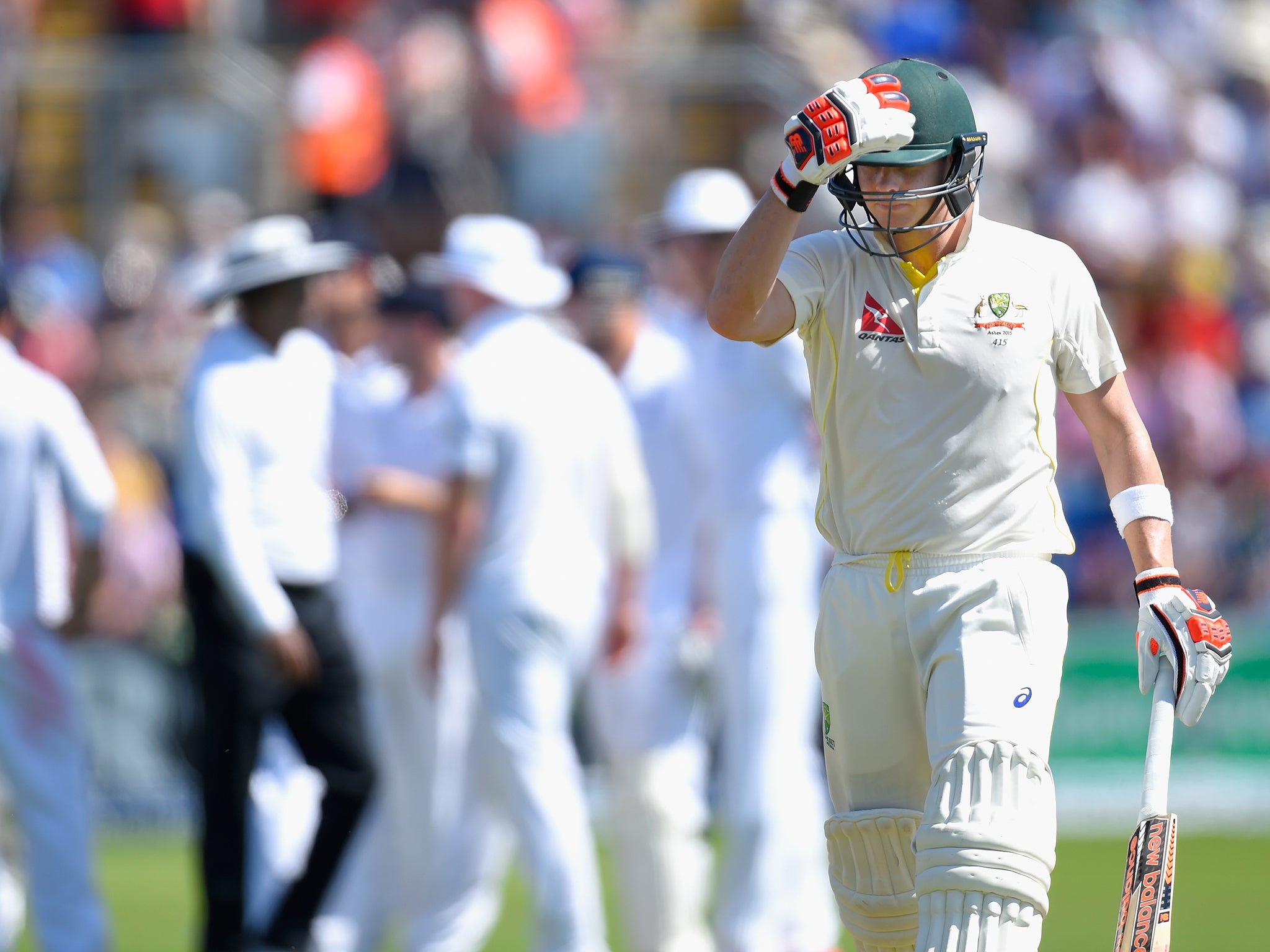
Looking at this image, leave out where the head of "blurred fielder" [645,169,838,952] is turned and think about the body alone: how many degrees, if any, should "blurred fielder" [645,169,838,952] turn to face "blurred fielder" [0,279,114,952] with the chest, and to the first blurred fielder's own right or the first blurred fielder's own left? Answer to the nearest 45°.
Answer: approximately 45° to the first blurred fielder's own right

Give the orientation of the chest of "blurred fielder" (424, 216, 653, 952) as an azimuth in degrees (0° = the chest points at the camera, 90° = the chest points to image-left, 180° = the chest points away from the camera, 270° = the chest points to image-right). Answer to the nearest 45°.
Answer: approximately 135°

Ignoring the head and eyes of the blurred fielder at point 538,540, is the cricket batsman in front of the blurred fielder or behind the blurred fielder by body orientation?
behind

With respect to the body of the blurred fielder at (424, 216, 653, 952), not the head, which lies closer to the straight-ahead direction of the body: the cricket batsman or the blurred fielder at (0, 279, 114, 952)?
the blurred fielder

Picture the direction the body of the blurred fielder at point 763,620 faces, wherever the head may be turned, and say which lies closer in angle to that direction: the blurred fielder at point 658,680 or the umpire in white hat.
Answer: the umpire in white hat

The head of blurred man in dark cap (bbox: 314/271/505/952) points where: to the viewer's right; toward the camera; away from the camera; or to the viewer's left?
toward the camera

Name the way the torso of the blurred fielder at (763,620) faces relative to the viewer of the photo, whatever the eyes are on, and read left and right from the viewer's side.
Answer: facing the viewer and to the left of the viewer

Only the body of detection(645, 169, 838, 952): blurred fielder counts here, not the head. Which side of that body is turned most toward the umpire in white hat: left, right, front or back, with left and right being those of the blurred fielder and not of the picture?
front

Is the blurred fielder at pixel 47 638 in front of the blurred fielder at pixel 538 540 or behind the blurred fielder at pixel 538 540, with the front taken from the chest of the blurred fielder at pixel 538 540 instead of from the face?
in front

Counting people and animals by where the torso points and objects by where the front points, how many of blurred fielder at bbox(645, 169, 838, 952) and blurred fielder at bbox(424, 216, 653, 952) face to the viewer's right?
0

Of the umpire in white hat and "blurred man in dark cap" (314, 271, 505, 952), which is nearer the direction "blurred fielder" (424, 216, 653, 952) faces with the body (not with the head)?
the blurred man in dark cap

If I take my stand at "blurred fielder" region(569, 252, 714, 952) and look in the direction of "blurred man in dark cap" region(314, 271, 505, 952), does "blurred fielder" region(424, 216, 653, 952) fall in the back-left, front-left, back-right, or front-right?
front-left

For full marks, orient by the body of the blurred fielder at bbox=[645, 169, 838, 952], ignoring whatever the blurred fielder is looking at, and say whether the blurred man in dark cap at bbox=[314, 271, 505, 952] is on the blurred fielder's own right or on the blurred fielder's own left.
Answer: on the blurred fielder's own right

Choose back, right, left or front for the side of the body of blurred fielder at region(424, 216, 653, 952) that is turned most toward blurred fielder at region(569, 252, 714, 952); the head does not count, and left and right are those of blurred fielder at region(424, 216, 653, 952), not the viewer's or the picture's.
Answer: right

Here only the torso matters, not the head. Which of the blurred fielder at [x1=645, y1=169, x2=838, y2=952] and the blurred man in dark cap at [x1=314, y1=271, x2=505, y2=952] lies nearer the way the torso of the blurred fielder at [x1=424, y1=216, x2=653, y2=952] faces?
the blurred man in dark cap

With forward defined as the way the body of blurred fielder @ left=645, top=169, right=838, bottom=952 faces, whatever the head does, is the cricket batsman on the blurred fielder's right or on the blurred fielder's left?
on the blurred fielder's left

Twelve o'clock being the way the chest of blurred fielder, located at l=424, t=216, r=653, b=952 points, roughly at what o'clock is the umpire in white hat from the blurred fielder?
The umpire in white hat is roughly at 10 o'clock from the blurred fielder.
